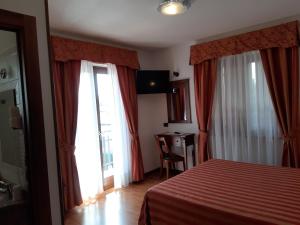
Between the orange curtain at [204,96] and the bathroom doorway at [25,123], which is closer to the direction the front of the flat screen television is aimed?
the bathroom doorway

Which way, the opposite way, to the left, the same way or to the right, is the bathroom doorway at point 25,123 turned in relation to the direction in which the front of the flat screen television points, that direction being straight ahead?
to the left

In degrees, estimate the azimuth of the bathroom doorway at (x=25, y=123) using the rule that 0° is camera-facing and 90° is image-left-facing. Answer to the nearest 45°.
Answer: approximately 315°

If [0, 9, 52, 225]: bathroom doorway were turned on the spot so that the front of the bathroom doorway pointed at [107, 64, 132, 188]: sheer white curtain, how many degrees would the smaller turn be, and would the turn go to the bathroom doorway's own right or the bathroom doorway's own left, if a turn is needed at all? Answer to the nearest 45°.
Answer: approximately 90° to the bathroom doorway's own left

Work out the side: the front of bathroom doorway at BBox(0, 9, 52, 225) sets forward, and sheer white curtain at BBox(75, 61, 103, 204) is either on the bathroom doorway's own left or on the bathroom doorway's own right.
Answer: on the bathroom doorway's own left

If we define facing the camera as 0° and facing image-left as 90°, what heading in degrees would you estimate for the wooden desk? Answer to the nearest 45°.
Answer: approximately 45°
